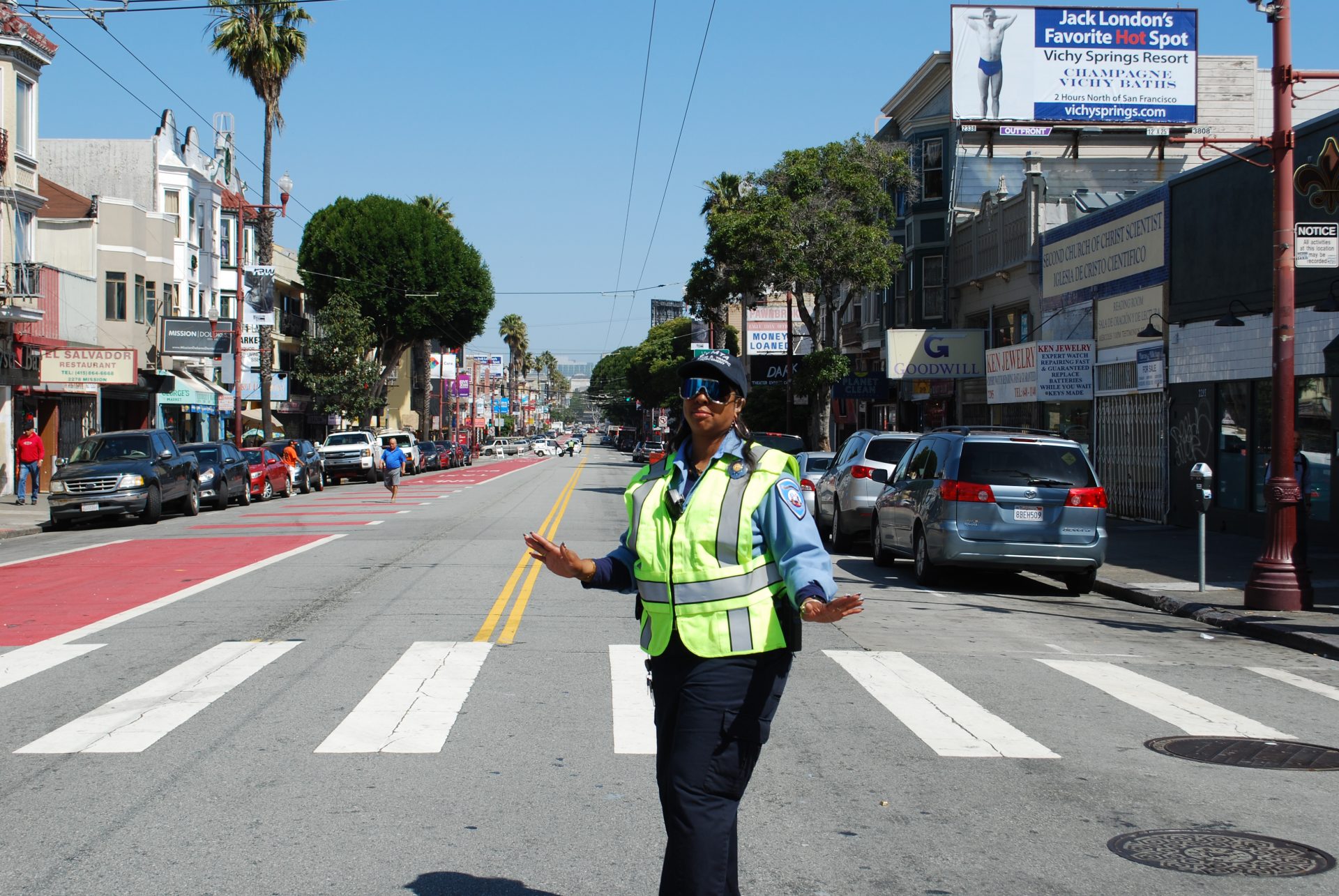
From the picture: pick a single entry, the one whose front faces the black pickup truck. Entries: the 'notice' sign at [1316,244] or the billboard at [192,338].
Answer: the billboard

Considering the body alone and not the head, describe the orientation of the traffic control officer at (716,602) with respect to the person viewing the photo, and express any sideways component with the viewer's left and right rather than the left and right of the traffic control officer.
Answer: facing the viewer and to the left of the viewer

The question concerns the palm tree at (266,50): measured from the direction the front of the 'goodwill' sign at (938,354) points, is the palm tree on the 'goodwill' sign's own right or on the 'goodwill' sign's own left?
on the 'goodwill' sign's own right

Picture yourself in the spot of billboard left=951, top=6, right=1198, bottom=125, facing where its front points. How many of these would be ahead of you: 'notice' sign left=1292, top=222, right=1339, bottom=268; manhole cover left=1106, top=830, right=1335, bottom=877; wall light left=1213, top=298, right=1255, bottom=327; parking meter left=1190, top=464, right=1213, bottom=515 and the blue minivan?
5

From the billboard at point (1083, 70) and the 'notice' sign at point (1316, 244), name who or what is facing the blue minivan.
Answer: the billboard

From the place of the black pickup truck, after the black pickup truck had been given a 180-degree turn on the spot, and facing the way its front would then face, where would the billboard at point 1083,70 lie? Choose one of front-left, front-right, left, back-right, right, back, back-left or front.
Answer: front-right

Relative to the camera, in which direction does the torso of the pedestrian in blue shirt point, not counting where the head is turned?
toward the camera

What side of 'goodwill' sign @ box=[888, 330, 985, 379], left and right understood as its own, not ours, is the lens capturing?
front

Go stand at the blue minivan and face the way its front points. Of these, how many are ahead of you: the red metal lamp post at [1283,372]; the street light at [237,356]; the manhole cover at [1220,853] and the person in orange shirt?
2

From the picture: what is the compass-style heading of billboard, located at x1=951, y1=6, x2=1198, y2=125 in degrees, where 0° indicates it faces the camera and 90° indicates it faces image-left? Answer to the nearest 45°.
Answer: approximately 0°

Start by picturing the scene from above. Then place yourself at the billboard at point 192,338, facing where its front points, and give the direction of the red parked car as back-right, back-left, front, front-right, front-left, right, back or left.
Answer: front

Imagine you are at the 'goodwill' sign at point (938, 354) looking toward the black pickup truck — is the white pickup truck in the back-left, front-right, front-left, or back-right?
front-right

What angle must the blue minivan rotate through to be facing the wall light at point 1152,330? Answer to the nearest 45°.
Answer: approximately 45° to its right

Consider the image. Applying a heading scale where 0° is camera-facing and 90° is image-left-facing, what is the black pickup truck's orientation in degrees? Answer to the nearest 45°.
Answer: approximately 45°

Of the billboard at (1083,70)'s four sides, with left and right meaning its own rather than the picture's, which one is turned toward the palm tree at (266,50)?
right

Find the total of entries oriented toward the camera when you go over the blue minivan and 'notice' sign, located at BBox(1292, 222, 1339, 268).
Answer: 1

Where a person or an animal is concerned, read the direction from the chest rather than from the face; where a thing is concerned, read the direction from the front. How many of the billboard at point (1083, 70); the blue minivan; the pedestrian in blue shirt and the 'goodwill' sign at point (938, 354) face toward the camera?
3

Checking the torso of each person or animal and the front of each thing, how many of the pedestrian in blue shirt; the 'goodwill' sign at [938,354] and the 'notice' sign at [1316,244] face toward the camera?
3

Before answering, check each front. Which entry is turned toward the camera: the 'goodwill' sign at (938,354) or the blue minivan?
the 'goodwill' sign

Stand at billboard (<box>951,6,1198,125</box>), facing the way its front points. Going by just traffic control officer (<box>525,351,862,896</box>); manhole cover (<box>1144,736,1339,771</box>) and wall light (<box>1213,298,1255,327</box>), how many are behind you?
0
